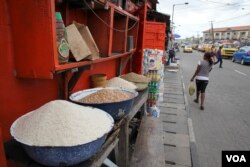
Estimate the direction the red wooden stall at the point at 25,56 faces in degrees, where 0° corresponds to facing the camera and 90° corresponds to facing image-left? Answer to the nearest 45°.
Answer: approximately 315°

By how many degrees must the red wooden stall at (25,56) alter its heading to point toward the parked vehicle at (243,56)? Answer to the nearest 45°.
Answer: approximately 90° to its left

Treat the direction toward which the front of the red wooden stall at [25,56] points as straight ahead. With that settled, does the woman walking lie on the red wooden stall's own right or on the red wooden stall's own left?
on the red wooden stall's own left
